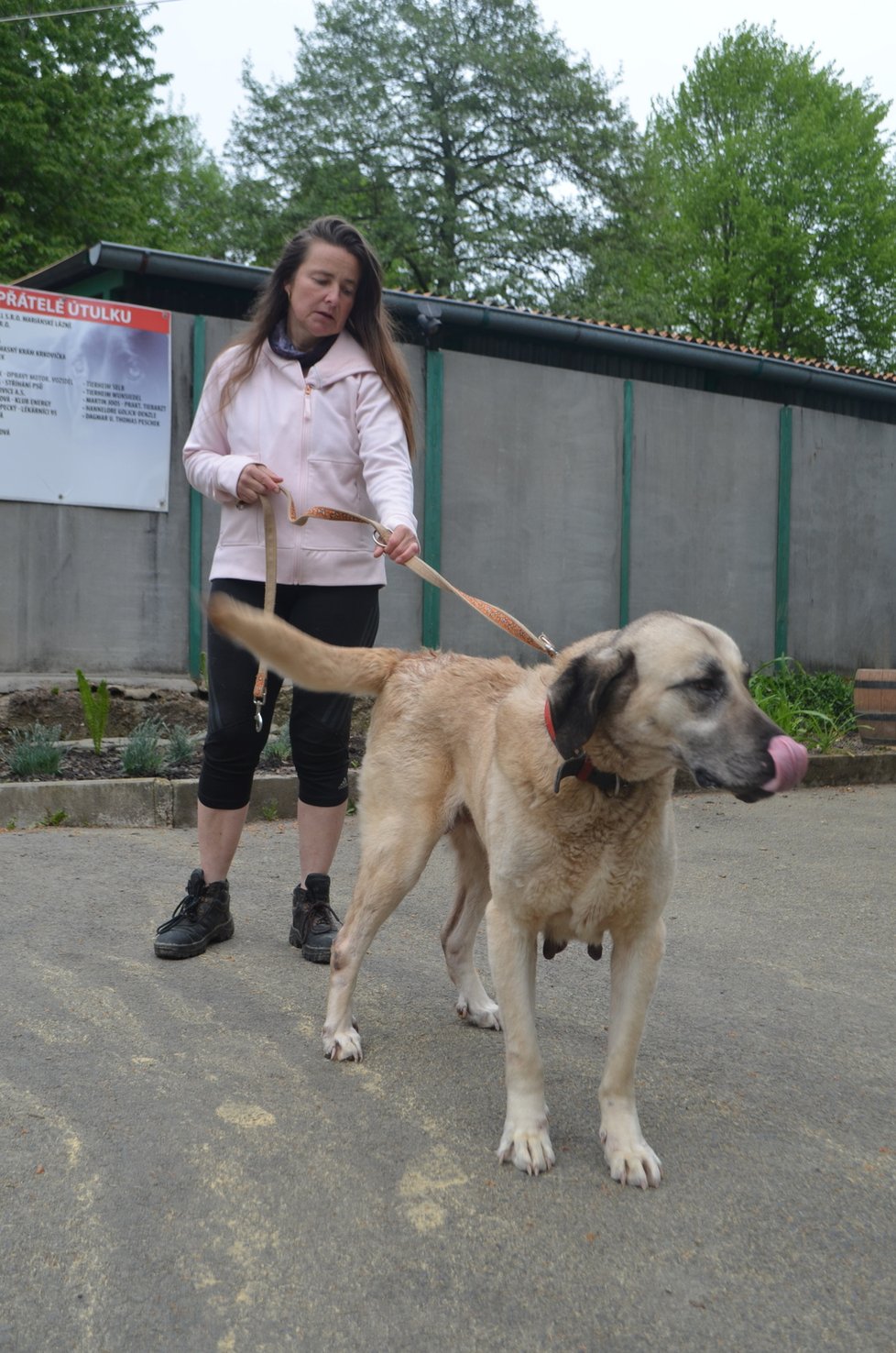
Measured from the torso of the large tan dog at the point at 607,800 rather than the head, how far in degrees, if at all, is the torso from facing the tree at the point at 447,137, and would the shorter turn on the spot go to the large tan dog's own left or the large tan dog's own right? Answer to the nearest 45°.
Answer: approximately 135° to the large tan dog's own left

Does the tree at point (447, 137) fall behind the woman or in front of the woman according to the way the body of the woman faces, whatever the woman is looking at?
behind

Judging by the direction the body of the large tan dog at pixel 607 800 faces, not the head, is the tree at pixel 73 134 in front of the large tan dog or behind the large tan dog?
behind

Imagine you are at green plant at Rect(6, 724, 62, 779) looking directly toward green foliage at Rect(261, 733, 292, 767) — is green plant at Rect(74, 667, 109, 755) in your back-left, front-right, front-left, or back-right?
front-left

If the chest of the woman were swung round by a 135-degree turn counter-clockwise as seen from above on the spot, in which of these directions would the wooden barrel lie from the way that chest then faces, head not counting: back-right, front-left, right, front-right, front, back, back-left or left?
front

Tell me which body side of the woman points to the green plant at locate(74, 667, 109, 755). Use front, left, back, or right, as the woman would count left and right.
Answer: back

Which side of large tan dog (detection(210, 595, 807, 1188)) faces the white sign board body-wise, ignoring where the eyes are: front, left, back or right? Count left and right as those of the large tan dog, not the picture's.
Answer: back

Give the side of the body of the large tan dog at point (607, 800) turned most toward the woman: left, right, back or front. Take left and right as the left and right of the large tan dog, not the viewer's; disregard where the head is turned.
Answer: back

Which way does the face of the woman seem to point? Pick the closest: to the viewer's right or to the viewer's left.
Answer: to the viewer's right

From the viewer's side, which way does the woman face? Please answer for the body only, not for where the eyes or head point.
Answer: toward the camera

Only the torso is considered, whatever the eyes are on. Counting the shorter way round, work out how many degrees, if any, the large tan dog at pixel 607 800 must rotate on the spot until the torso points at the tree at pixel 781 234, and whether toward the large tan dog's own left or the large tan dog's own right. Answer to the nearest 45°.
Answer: approximately 135° to the large tan dog's own left

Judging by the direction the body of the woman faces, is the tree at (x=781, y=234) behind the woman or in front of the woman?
behind

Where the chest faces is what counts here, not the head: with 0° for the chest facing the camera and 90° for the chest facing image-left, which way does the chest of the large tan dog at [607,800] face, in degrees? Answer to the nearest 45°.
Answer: approximately 315°

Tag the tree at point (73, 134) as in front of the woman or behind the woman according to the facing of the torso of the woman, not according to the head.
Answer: behind

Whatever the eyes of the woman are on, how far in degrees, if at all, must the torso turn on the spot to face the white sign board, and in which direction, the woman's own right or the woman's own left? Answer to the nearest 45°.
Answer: approximately 180°

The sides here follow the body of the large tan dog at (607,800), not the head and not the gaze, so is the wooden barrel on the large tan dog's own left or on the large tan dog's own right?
on the large tan dog's own left

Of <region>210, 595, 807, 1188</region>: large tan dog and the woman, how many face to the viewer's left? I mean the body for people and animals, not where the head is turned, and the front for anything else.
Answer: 0
